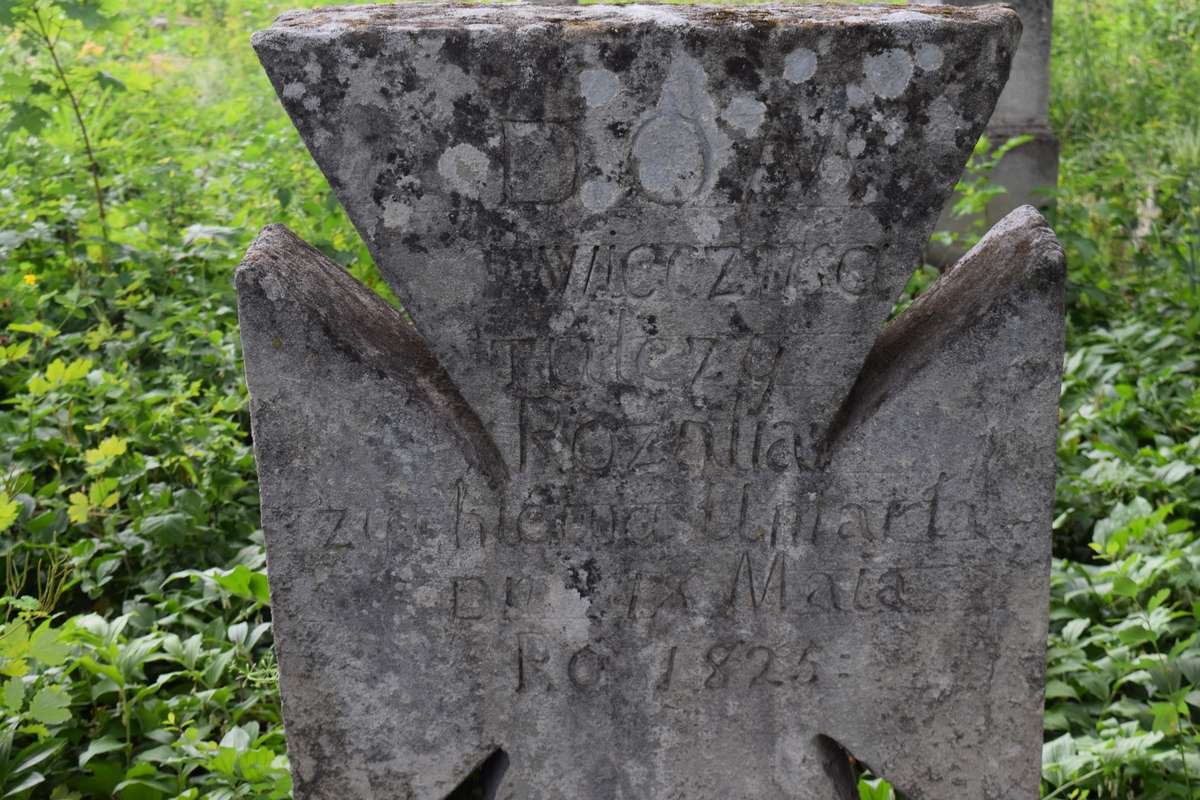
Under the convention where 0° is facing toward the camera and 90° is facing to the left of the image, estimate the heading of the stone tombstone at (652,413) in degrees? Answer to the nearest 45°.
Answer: approximately 0°

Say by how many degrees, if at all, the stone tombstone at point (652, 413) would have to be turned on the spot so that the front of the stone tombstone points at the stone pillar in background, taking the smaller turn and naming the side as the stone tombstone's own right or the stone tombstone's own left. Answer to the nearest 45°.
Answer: approximately 135° to the stone tombstone's own left
